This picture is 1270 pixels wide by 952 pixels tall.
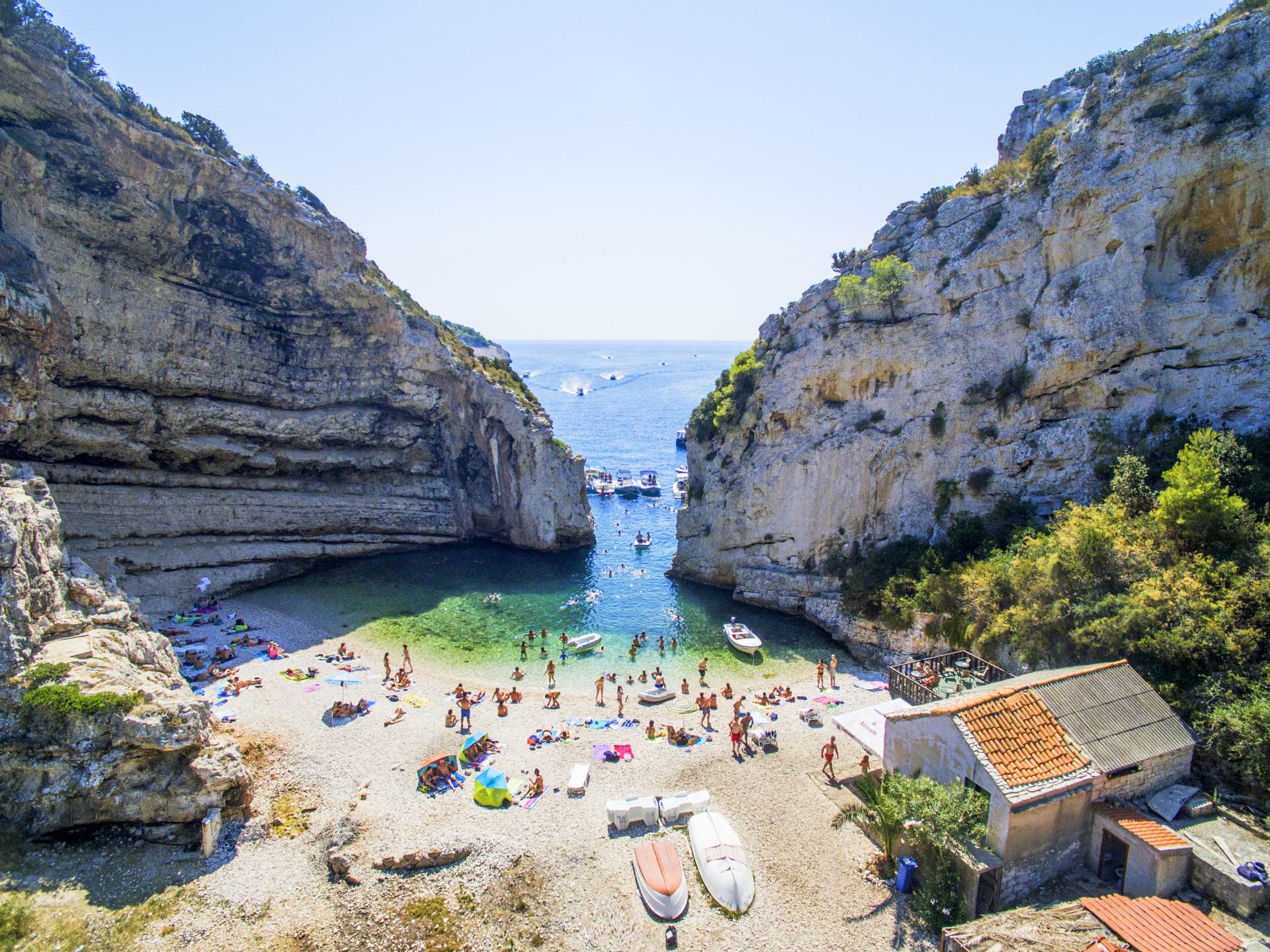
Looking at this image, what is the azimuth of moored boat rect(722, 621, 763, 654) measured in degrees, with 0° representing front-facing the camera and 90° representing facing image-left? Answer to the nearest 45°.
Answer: approximately 315°

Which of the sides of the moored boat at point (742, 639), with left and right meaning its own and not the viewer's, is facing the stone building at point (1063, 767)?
front

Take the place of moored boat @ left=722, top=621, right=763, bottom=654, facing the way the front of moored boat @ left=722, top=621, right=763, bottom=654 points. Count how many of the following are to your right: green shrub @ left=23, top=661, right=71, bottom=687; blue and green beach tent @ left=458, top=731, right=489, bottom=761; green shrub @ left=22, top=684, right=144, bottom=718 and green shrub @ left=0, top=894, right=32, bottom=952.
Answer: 4

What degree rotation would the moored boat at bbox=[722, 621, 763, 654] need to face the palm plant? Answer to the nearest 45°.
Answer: approximately 45° to its right

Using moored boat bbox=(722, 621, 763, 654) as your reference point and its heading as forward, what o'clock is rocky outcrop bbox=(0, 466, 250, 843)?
The rocky outcrop is roughly at 3 o'clock from the moored boat.

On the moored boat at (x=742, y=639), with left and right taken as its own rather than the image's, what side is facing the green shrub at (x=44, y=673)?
right
